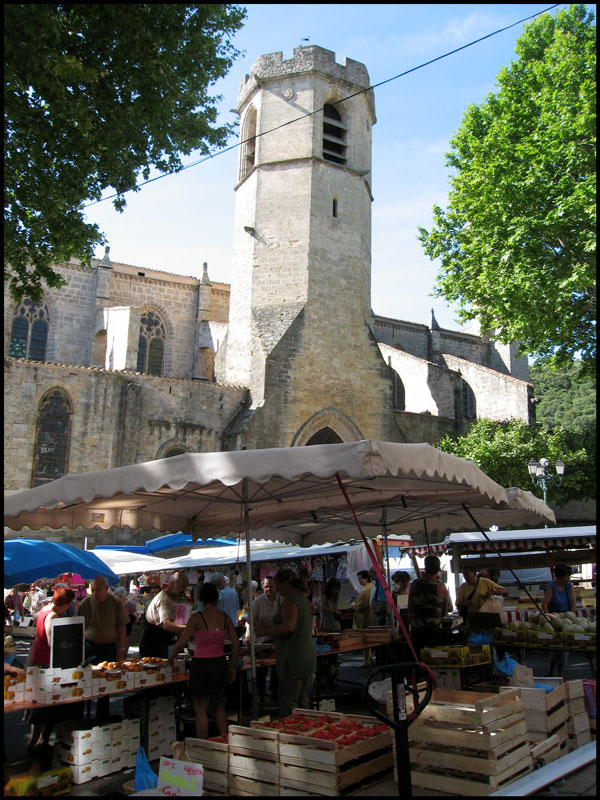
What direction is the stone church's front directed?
toward the camera

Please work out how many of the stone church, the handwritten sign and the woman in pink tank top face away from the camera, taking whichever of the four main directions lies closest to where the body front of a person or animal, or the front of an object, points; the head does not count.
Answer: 1

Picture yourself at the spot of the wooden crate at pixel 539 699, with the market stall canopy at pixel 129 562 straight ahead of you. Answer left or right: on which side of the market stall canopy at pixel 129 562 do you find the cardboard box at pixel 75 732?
left

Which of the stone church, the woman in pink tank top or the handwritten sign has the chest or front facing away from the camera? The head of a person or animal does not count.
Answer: the woman in pink tank top

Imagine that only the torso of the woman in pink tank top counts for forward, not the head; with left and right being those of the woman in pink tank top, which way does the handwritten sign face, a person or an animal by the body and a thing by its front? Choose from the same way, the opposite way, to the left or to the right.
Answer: the opposite way

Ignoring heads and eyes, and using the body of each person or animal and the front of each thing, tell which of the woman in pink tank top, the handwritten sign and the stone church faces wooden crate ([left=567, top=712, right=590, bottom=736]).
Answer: the stone church

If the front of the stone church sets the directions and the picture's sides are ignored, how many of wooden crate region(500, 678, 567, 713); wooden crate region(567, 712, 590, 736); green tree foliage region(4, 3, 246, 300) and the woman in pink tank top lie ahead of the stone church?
4

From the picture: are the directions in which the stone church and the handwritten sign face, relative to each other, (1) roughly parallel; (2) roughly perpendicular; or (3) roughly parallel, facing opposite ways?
roughly parallel

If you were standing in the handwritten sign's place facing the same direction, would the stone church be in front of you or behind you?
behind

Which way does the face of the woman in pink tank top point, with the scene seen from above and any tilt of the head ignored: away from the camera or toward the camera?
away from the camera

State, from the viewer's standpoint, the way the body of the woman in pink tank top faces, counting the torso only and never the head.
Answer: away from the camera

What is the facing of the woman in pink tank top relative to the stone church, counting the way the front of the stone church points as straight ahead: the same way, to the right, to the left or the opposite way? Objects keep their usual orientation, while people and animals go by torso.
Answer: the opposite way

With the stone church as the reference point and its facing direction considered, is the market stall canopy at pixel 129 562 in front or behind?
in front

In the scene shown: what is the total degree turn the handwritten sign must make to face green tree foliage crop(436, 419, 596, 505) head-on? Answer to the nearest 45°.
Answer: approximately 135° to its left
